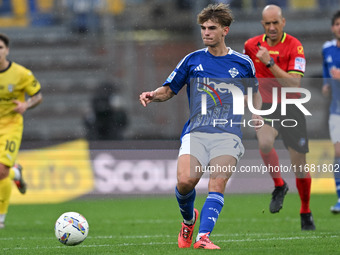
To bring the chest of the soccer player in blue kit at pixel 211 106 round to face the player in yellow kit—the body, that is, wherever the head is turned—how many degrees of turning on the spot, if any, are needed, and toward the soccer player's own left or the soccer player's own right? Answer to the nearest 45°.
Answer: approximately 135° to the soccer player's own right

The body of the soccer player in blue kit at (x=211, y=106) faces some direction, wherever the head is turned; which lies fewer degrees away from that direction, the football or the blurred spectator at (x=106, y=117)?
the football

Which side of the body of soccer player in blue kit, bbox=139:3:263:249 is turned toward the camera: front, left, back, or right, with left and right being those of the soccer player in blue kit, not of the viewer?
front

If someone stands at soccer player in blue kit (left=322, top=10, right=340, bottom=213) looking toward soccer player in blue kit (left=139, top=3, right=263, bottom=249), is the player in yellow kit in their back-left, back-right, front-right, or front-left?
front-right

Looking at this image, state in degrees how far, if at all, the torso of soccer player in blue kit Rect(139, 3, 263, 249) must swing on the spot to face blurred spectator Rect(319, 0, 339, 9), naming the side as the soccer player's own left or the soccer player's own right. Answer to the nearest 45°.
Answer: approximately 180°

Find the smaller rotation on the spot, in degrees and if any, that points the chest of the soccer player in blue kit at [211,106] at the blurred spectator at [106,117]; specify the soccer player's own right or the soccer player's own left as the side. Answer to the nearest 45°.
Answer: approximately 180°
